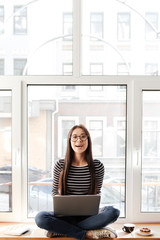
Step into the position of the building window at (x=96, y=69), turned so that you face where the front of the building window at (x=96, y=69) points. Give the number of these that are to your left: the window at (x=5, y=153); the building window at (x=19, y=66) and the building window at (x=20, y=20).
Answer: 0

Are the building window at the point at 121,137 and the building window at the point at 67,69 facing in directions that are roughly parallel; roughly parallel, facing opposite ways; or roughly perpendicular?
roughly parallel

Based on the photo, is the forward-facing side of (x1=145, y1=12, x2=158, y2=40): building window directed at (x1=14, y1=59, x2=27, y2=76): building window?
no

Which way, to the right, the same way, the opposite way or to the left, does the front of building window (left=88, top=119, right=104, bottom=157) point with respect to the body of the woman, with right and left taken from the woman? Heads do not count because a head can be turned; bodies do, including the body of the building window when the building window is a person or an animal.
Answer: the same way

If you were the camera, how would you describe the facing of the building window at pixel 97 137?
facing the viewer

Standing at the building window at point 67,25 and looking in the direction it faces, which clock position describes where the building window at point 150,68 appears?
the building window at point 150,68 is roughly at 9 o'clock from the building window at point 67,25.

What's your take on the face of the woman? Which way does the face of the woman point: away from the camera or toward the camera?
toward the camera

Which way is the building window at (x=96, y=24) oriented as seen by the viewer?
toward the camera

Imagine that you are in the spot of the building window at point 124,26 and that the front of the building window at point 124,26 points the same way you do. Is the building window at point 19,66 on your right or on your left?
on your right

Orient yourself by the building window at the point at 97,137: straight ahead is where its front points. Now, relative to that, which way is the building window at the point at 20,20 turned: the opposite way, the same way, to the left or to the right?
the same way
